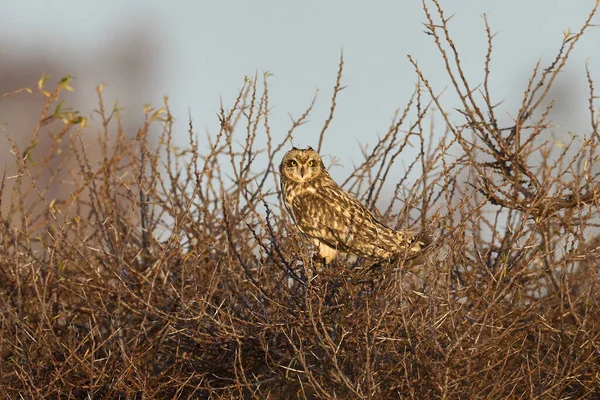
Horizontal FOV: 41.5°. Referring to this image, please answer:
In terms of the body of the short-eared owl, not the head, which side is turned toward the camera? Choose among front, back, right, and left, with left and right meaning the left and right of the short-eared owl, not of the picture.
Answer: left
